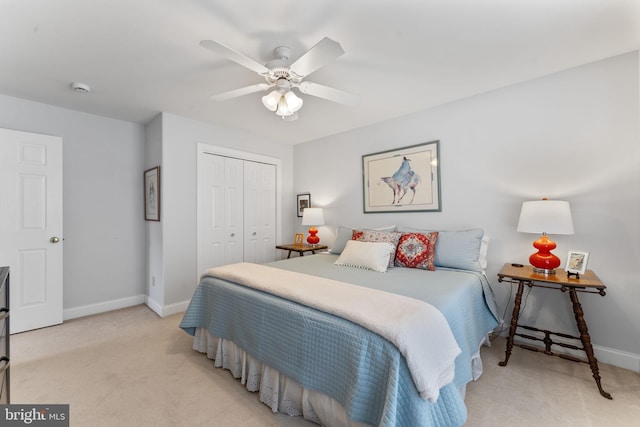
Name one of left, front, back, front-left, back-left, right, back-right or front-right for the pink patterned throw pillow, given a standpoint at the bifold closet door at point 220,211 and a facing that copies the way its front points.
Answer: front

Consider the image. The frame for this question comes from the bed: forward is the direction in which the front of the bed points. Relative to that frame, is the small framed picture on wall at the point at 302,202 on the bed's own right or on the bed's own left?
on the bed's own right

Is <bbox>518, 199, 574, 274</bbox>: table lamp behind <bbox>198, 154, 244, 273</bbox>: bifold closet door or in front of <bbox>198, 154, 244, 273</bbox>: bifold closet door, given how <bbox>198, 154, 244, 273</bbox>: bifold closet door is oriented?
in front

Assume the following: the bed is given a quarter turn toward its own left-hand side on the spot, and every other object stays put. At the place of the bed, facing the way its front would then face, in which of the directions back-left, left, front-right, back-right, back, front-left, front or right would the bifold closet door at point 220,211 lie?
back

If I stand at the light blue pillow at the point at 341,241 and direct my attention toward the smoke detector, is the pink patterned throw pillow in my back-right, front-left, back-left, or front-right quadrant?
back-left

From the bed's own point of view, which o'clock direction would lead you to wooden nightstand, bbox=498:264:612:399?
The wooden nightstand is roughly at 7 o'clock from the bed.

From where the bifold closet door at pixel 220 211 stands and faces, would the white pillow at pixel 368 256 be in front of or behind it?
in front

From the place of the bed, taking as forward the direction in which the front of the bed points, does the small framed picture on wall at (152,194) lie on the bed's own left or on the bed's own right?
on the bed's own right

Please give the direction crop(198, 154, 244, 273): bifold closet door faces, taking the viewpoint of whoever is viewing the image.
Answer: facing the viewer and to the right of the viewer

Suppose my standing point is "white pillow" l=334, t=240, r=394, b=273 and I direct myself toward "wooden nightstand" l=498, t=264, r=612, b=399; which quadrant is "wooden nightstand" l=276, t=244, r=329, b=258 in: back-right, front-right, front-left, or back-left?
back-left

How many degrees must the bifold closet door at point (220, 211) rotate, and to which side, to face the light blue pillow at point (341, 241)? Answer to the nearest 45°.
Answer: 0° — it already faces it

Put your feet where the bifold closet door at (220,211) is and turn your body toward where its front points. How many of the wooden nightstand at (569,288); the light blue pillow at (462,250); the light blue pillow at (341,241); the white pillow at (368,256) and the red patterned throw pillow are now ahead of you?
5
